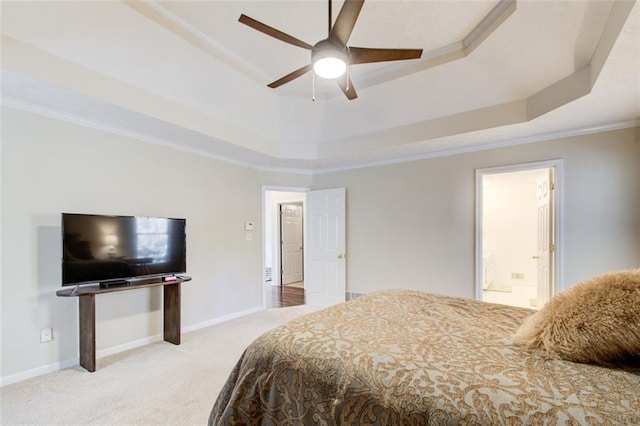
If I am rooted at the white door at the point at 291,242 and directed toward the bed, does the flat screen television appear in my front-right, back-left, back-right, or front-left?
front-right

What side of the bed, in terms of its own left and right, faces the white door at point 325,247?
right

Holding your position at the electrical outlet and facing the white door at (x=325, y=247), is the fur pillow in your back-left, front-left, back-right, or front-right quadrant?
front-right

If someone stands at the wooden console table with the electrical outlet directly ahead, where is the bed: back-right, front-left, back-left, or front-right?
back-left

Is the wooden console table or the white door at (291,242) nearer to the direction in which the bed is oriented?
the wooden console table

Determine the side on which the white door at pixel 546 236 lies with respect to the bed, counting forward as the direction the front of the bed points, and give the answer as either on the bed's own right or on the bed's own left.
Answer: on the bed's own right

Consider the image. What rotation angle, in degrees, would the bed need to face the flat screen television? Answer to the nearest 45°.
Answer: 0° — it already faces it

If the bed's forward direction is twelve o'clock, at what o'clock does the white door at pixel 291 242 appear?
The white door is roughly at 2 o'clock from the bed.

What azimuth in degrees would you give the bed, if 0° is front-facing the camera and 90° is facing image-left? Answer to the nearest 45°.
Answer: approximately 90°

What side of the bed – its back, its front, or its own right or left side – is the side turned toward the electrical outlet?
front

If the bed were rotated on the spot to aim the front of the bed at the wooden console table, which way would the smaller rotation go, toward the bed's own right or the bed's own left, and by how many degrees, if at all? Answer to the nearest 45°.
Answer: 0° — it already faces it

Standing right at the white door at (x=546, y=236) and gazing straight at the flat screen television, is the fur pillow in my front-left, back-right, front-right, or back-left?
front-left
